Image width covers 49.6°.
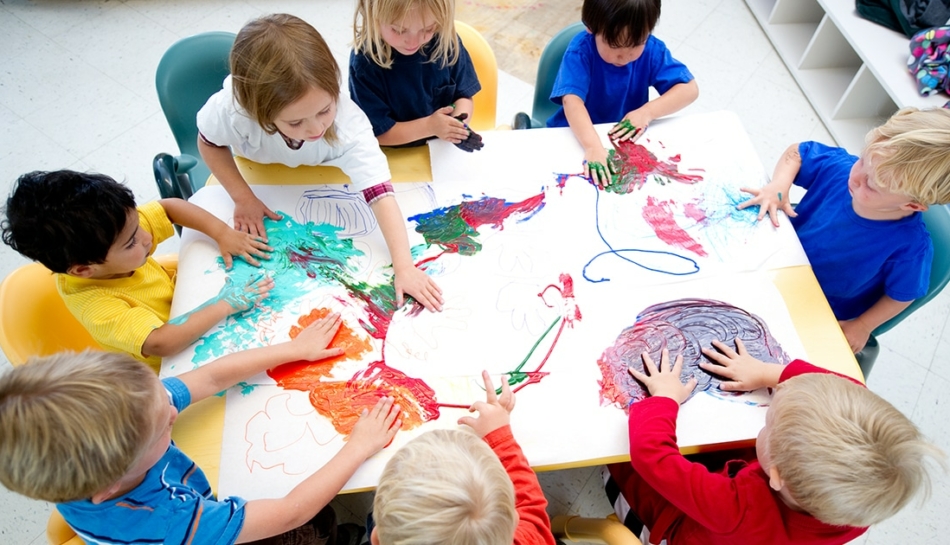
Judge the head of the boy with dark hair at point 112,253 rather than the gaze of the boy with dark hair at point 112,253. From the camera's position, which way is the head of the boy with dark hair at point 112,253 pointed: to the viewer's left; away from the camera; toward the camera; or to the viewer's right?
to the viewer's right

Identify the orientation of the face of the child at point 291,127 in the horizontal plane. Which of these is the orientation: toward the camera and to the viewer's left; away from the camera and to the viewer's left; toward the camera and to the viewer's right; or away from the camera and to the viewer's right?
toward the camera and to the viewer's right

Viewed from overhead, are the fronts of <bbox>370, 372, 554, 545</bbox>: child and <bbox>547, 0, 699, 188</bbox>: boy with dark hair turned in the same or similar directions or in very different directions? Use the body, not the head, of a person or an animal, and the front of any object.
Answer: very different directions

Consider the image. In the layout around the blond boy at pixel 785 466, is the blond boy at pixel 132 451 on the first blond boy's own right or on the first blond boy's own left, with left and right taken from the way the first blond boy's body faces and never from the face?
on the first blond boy's own left

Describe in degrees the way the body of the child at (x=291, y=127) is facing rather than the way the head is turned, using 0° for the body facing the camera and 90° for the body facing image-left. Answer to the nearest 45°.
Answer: approximately 315°

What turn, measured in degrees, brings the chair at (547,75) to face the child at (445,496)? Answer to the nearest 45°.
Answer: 0° — it already faces them
